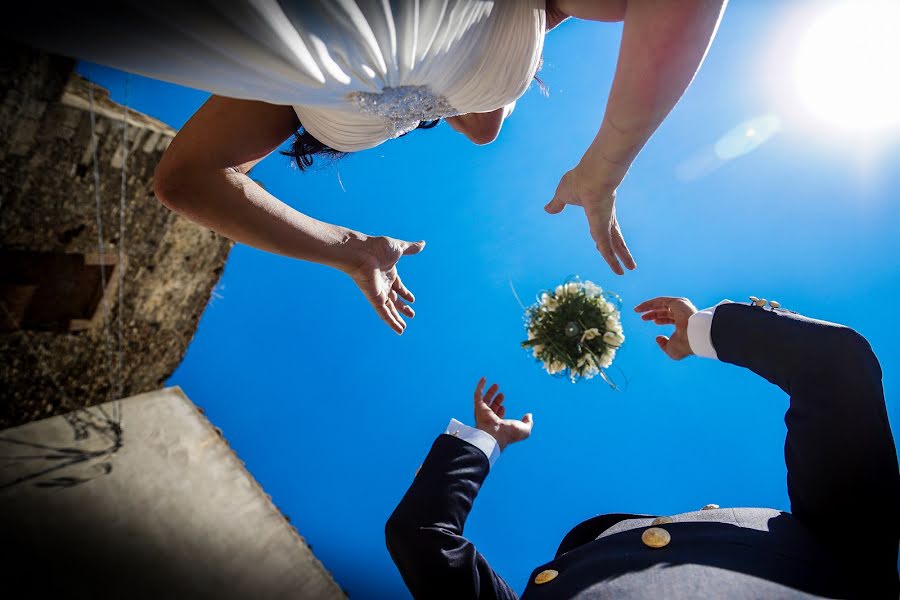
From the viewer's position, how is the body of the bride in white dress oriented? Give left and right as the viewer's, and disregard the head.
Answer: facing the viewer

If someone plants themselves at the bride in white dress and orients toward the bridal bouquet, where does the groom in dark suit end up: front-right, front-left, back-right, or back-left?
front-right
